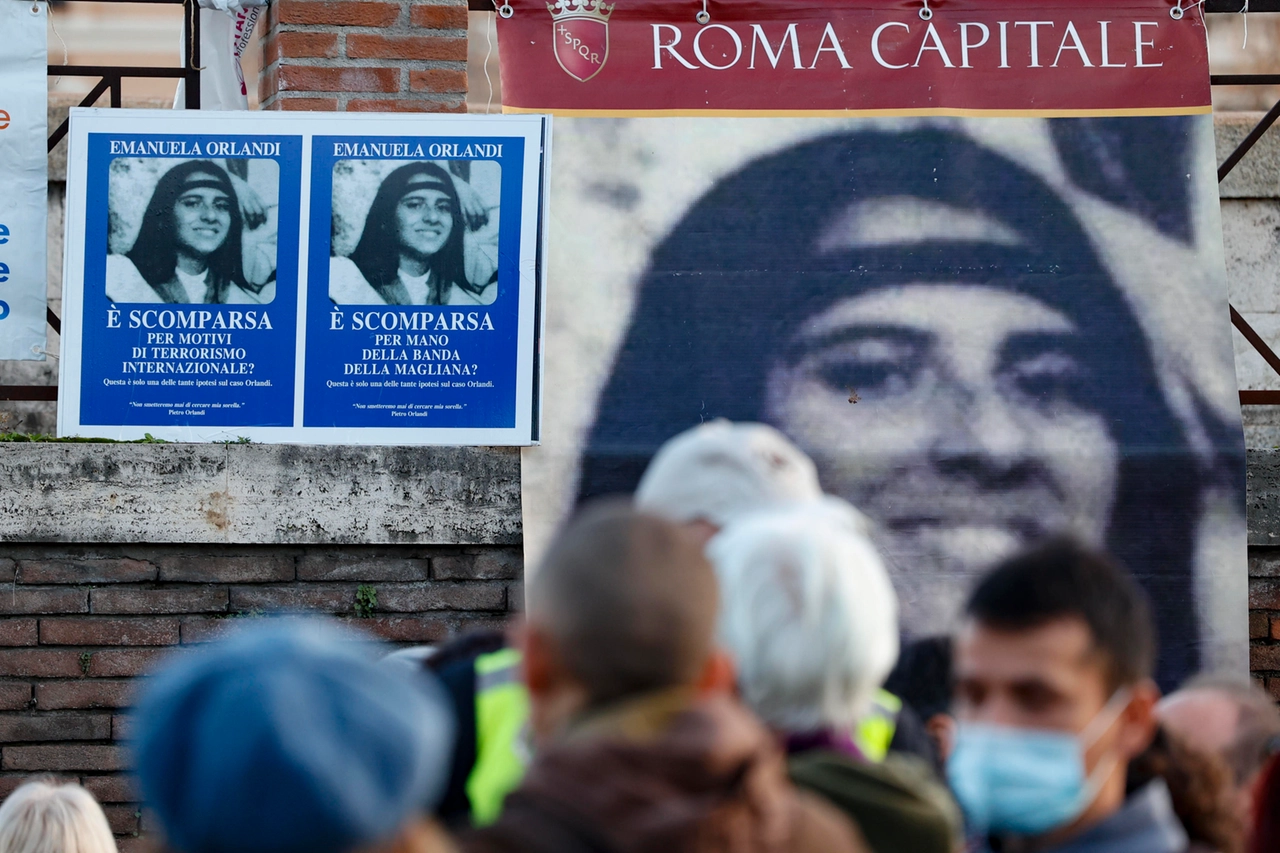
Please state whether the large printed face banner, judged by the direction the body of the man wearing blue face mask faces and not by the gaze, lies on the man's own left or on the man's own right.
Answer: on the man's own right

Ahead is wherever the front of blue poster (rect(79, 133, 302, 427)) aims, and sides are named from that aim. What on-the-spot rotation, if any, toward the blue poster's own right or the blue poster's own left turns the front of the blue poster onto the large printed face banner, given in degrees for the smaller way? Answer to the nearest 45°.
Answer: approximately 90° to the blue poster's own left

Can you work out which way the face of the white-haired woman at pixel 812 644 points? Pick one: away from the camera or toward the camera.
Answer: away from the camera

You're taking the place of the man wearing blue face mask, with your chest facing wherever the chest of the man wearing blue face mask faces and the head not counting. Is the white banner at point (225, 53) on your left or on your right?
on your right
